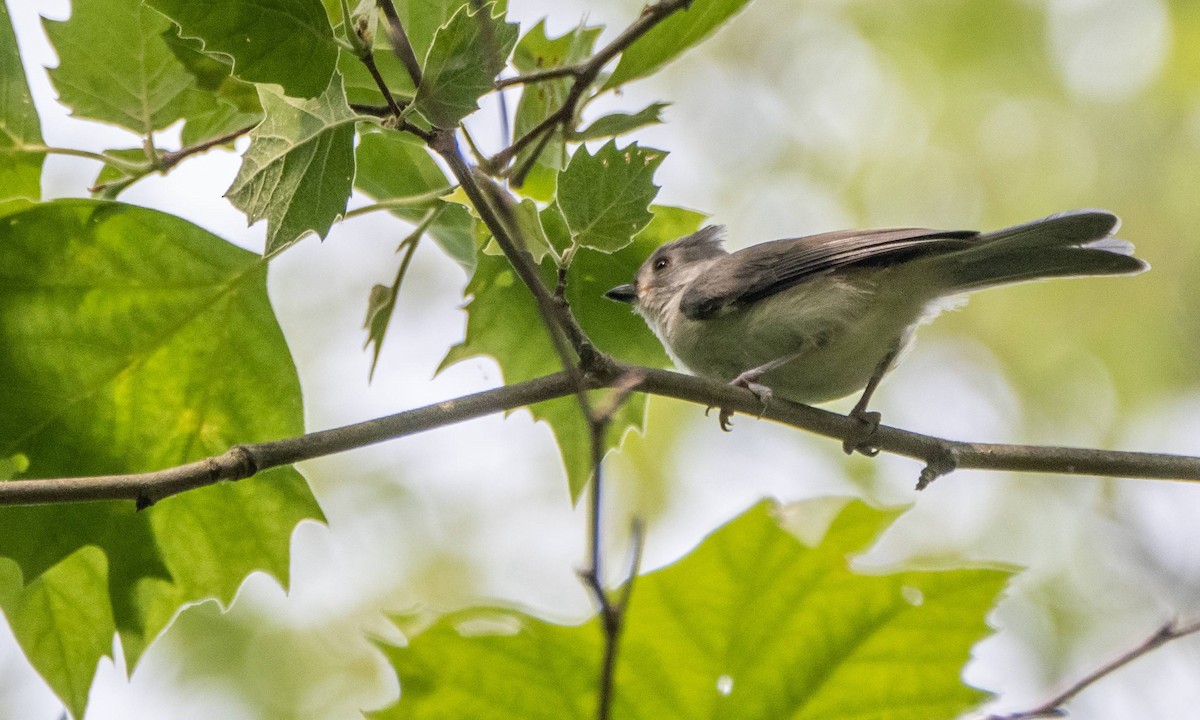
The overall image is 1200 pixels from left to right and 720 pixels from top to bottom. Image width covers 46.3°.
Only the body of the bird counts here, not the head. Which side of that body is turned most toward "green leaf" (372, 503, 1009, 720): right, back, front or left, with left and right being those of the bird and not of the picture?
left

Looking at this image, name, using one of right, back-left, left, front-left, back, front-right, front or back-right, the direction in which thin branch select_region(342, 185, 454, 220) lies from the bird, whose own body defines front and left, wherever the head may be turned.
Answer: front-left

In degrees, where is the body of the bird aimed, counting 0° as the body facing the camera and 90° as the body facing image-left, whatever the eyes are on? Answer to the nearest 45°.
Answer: approximately 90°

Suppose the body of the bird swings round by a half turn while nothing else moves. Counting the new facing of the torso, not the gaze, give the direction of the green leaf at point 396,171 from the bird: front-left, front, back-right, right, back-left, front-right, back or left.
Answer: back-right

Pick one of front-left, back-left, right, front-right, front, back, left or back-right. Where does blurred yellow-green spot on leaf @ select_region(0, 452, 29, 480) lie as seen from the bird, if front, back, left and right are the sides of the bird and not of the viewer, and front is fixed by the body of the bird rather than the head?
front-left
